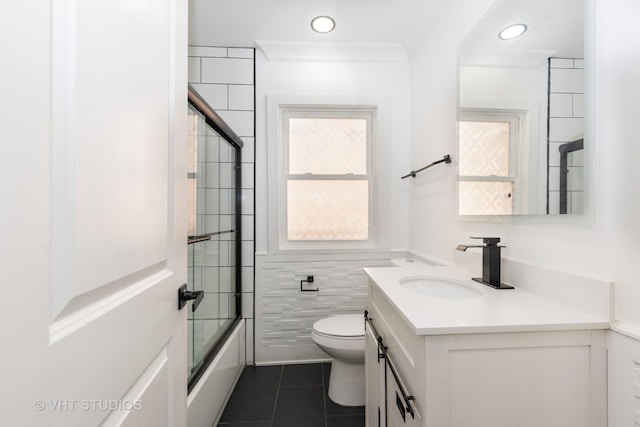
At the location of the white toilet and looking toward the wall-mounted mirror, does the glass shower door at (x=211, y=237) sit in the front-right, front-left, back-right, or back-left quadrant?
back-right

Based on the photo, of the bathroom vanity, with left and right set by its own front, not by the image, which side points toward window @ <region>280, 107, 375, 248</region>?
right

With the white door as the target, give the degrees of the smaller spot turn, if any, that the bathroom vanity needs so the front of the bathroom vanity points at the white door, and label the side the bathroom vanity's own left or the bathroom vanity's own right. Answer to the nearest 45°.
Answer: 0° — it already faces it

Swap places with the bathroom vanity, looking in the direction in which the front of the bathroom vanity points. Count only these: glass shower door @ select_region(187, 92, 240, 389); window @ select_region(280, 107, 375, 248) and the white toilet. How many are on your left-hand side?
0

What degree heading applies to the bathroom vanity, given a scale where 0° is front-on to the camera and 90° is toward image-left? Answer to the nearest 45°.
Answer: approximately 45°

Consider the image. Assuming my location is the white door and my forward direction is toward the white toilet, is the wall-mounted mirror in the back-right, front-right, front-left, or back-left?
front-right
